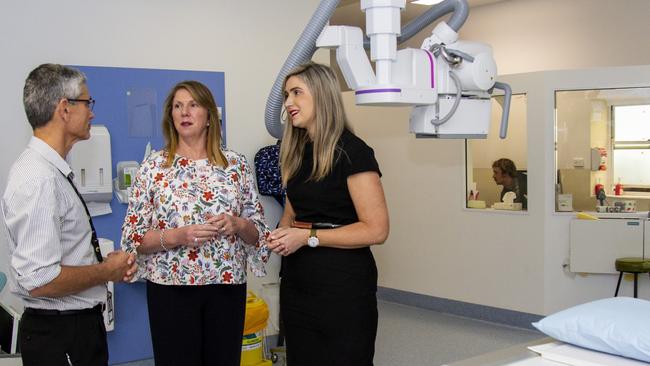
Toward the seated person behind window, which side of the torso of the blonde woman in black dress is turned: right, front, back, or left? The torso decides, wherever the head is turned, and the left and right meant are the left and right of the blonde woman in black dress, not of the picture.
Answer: back

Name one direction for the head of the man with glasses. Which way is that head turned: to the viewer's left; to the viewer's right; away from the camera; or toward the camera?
to the viewer's right

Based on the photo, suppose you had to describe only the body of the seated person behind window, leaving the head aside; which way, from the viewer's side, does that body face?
to the viewer's left

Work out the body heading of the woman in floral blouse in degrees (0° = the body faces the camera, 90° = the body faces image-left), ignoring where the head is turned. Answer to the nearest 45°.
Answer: approximately 0°

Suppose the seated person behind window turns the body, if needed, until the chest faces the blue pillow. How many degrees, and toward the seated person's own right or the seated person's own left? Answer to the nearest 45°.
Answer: approximately 90° to the seated person's own left

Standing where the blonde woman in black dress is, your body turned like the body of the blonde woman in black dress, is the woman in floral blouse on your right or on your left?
on your right

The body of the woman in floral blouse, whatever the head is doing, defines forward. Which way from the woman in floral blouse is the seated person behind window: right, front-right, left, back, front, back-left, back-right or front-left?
back-left

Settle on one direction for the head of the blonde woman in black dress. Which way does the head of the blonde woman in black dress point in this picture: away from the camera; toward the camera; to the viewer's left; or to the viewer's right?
to the viewer's left

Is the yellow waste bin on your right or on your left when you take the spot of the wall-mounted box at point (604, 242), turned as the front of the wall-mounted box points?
on your right

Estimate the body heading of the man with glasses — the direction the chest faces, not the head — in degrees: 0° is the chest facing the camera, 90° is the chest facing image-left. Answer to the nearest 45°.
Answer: approximately 270°
